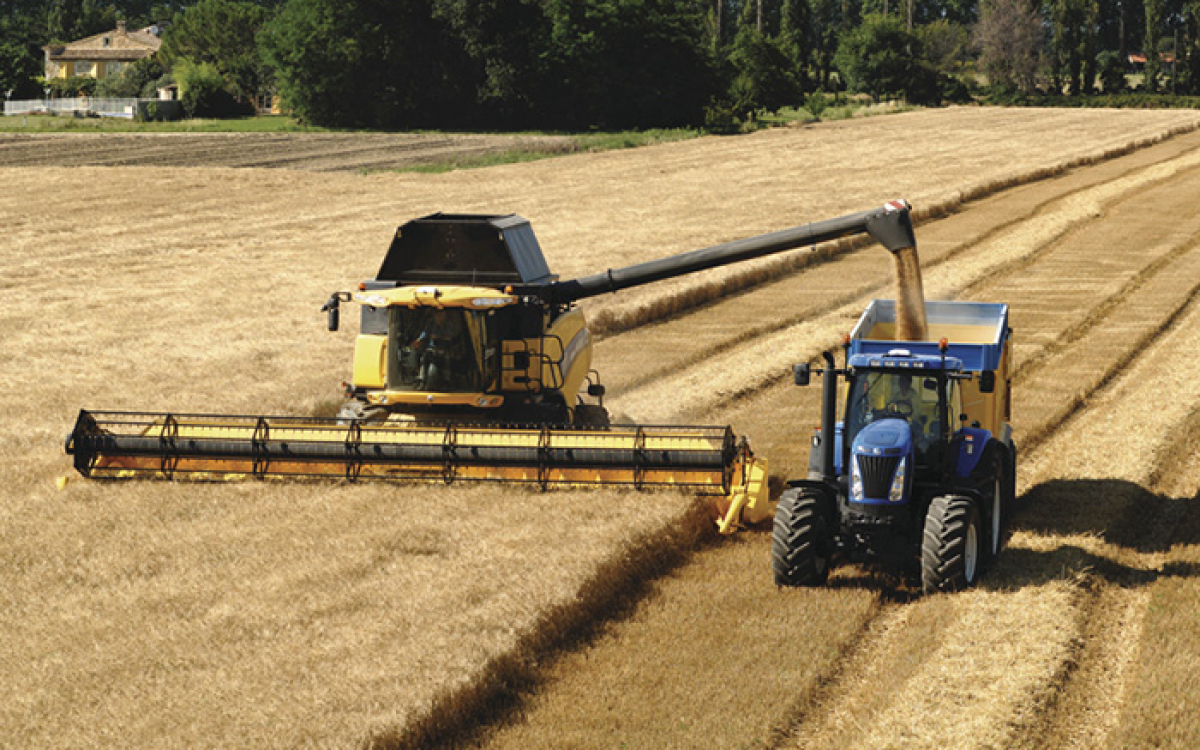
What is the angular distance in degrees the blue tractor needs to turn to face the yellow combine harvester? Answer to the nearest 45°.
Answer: approximately 135° to its right

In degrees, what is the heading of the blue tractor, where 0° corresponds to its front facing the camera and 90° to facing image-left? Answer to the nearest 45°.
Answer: approximately 0°
